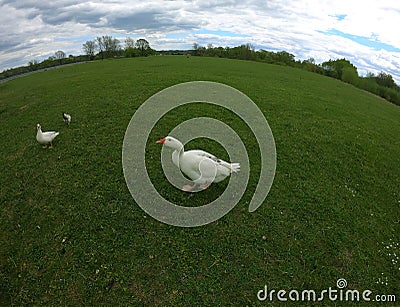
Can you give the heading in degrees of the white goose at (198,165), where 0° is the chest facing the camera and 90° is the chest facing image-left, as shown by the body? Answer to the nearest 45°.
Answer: approximately 90°

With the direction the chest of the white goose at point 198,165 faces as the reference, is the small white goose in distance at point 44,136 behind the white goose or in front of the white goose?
in front
